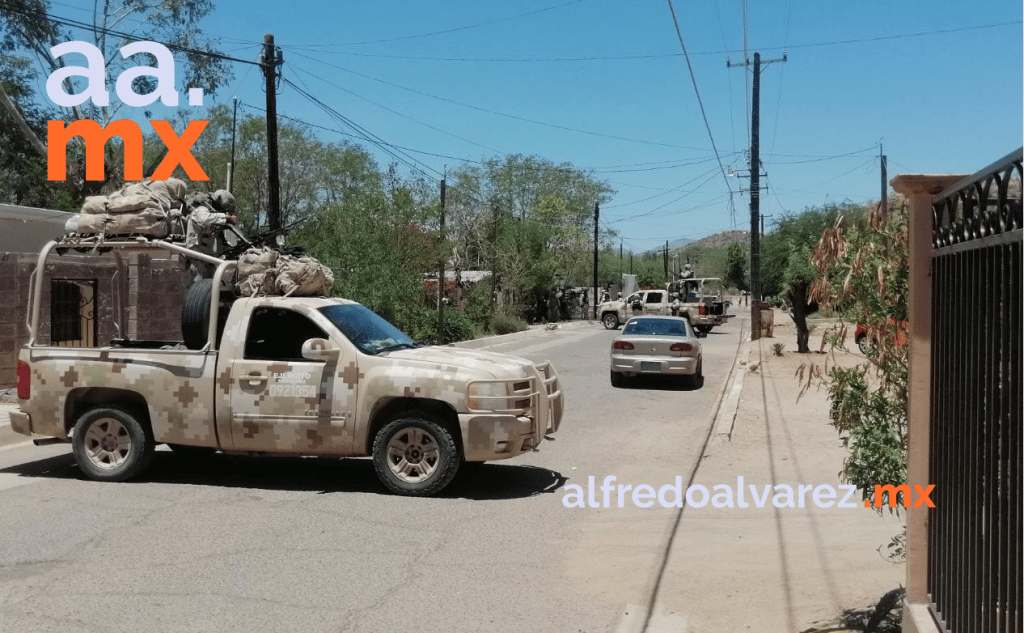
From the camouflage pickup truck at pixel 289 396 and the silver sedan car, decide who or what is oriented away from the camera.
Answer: the silver sedan car

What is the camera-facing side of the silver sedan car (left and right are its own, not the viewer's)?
back

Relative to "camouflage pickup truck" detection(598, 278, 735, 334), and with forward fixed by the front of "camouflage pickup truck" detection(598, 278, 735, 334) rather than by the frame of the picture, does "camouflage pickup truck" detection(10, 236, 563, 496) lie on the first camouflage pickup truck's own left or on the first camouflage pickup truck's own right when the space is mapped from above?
on the first camouflage pickup truck's own left

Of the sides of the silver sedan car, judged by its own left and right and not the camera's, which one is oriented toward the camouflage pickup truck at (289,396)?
back

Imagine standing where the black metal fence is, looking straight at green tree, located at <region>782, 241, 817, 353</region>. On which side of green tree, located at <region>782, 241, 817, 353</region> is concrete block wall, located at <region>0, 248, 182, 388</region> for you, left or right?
left

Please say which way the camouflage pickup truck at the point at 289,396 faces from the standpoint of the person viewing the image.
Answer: facing to the right of the viewer

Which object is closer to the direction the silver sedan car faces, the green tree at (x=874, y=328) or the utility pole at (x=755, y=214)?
the utility pole

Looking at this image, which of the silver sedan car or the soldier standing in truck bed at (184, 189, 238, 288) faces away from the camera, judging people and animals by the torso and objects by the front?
the silver sedan car

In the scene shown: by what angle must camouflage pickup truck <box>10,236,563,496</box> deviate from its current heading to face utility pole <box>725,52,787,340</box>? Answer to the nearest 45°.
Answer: approximately 45° to its left

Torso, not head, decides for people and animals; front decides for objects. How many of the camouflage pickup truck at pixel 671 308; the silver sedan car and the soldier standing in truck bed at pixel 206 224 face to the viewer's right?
1

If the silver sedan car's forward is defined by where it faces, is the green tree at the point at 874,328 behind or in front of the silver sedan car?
behind

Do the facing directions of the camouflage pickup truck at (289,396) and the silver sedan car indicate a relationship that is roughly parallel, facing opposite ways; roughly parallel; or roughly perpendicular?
roughly perpendicular

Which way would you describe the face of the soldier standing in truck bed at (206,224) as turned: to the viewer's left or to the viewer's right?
to the viewer's right

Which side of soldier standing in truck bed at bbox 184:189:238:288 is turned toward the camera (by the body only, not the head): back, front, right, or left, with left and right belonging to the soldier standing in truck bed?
right
